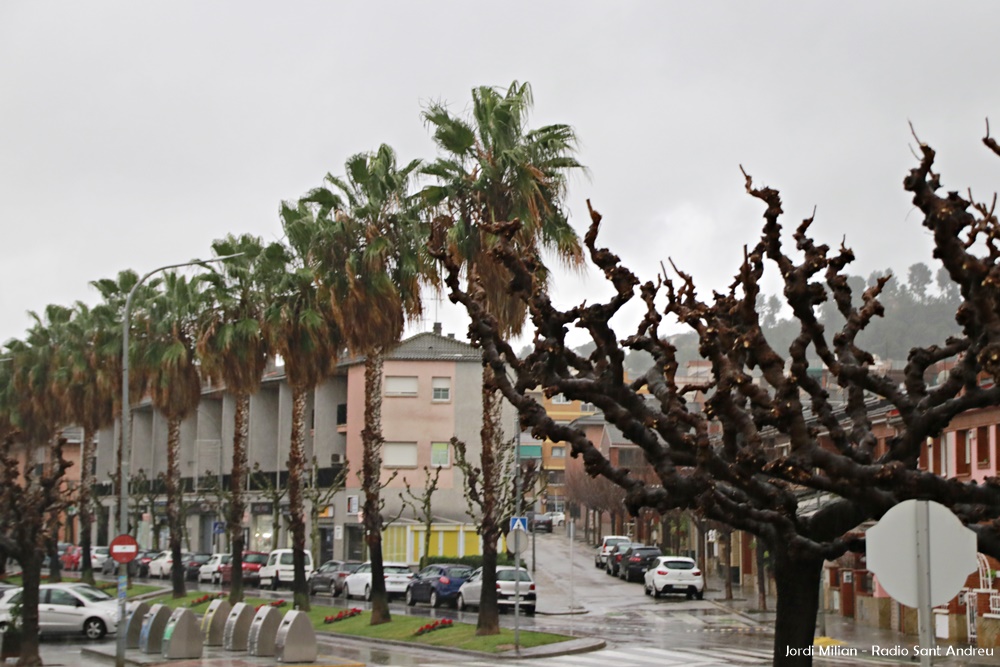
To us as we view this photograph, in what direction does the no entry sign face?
facing the viewer

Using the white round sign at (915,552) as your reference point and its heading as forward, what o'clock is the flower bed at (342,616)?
The flower bed is roughly at 11 o'clock from the white round sign.

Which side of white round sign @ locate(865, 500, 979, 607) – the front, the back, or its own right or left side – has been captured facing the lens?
back

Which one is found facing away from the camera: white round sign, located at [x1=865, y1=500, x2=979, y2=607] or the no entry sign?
the white round sign

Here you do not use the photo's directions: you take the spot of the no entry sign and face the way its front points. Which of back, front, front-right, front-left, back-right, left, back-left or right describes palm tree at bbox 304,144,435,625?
back-left

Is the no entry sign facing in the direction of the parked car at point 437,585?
no

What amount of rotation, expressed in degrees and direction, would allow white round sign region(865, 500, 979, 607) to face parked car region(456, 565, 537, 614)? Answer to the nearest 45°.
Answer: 0° — it already faces it

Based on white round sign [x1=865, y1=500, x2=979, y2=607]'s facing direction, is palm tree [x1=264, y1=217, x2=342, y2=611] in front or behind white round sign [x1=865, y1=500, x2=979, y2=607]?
in front

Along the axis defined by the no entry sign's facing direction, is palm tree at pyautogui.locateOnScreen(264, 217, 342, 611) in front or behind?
behind

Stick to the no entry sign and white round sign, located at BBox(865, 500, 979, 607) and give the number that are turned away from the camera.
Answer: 1

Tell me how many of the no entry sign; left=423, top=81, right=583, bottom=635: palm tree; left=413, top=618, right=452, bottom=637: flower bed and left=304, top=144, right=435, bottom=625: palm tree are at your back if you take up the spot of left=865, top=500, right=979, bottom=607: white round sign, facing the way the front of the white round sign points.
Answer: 0

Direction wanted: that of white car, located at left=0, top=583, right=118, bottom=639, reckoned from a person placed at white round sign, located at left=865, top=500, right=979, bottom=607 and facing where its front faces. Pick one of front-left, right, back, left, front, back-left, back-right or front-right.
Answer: front-left

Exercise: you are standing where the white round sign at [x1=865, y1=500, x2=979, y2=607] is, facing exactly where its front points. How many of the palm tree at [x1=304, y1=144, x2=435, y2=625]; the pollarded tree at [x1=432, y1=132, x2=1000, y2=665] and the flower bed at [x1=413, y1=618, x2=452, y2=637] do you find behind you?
0
